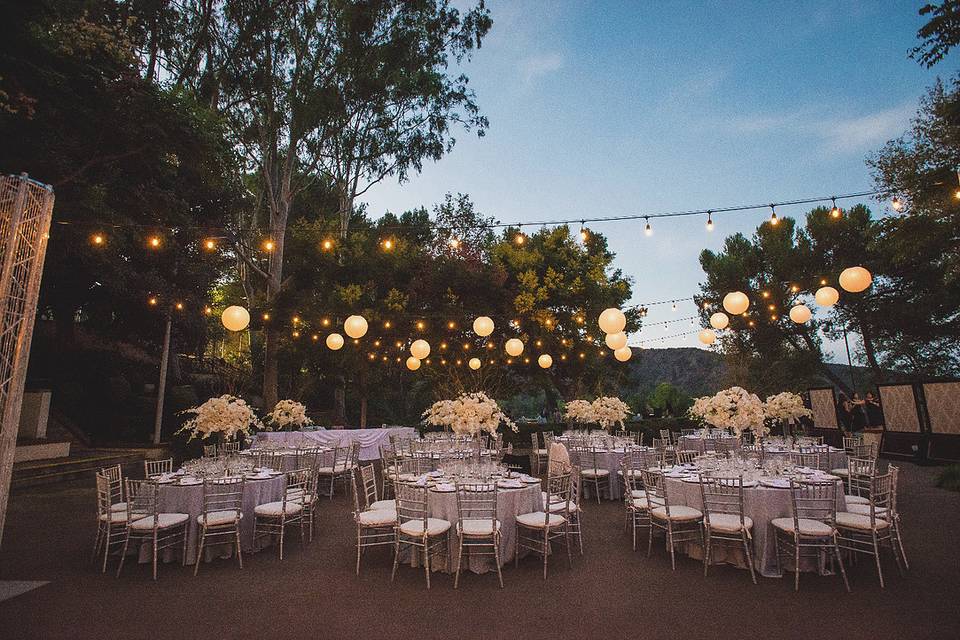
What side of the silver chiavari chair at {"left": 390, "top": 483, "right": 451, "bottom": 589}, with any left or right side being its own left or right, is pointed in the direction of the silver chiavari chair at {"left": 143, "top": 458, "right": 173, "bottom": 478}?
left

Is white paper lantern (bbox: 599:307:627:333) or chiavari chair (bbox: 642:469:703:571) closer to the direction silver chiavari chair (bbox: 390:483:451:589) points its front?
the white paper lantern

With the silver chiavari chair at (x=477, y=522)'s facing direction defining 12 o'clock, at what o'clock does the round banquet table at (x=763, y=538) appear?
The round banquet table is roughly at 3 o'clock from the silver chiavari chair.

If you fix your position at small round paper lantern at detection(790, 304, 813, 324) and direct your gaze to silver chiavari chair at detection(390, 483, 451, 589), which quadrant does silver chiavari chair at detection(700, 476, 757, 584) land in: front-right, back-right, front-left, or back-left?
front-left

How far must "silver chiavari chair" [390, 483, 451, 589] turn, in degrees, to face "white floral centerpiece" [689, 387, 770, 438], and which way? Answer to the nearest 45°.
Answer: approximately 45° to its right

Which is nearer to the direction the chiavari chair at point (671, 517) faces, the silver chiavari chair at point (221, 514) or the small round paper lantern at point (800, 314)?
the small round paper lantern

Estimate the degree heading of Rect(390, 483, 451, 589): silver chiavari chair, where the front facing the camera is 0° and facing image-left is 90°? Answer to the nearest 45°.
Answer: approximately 225°

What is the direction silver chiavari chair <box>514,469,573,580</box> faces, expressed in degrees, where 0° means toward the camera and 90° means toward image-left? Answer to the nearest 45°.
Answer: approximately 135°

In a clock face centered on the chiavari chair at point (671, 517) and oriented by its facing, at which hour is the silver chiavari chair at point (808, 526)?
The silver chiavari chair is roughly at 2 o'clock from the chiavari chair.

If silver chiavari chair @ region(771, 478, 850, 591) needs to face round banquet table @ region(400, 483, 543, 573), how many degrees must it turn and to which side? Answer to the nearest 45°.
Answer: approximately 90° to its left

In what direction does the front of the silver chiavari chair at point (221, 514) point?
away from the camera

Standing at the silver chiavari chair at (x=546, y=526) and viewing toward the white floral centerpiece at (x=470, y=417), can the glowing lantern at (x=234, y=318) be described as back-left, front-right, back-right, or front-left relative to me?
front-left

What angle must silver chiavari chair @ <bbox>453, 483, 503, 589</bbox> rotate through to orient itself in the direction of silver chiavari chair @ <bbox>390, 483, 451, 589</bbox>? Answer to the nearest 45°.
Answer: approximately 90° to its left

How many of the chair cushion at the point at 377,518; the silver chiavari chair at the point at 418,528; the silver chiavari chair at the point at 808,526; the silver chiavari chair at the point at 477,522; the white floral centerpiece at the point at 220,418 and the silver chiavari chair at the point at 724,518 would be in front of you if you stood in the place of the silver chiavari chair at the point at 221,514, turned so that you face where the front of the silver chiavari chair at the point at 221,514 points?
1

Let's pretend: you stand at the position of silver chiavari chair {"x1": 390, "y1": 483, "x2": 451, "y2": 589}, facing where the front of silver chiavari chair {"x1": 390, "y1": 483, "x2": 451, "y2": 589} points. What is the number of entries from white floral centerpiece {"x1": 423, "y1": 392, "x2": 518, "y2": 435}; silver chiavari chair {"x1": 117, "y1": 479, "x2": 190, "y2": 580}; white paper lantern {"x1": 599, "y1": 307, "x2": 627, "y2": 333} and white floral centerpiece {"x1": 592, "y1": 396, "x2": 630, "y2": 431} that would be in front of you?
3

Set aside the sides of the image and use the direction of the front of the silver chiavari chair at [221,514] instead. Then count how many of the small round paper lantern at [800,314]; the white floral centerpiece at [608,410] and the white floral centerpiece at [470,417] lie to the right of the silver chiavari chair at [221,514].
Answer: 3

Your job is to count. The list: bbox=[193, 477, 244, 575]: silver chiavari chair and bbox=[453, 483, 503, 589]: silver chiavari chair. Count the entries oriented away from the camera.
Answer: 2

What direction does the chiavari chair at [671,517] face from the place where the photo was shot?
facing away from the viewer and to the right of the viewer
